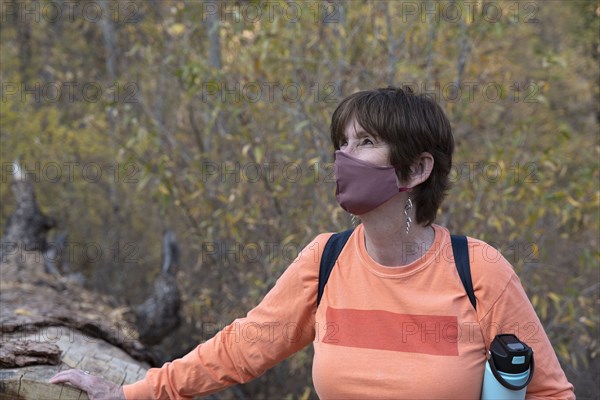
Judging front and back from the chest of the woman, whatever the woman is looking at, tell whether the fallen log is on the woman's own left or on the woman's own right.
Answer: on the woman's own right

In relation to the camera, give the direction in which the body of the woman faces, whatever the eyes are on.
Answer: toward the camera
